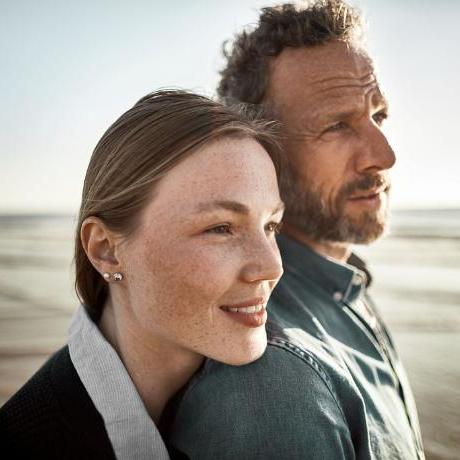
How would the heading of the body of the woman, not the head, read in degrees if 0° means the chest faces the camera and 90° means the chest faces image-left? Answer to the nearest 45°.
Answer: approximately 315°

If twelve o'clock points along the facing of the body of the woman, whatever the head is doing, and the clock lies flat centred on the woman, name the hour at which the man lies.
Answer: The man is roughly at 9 o'clock from the woman.
